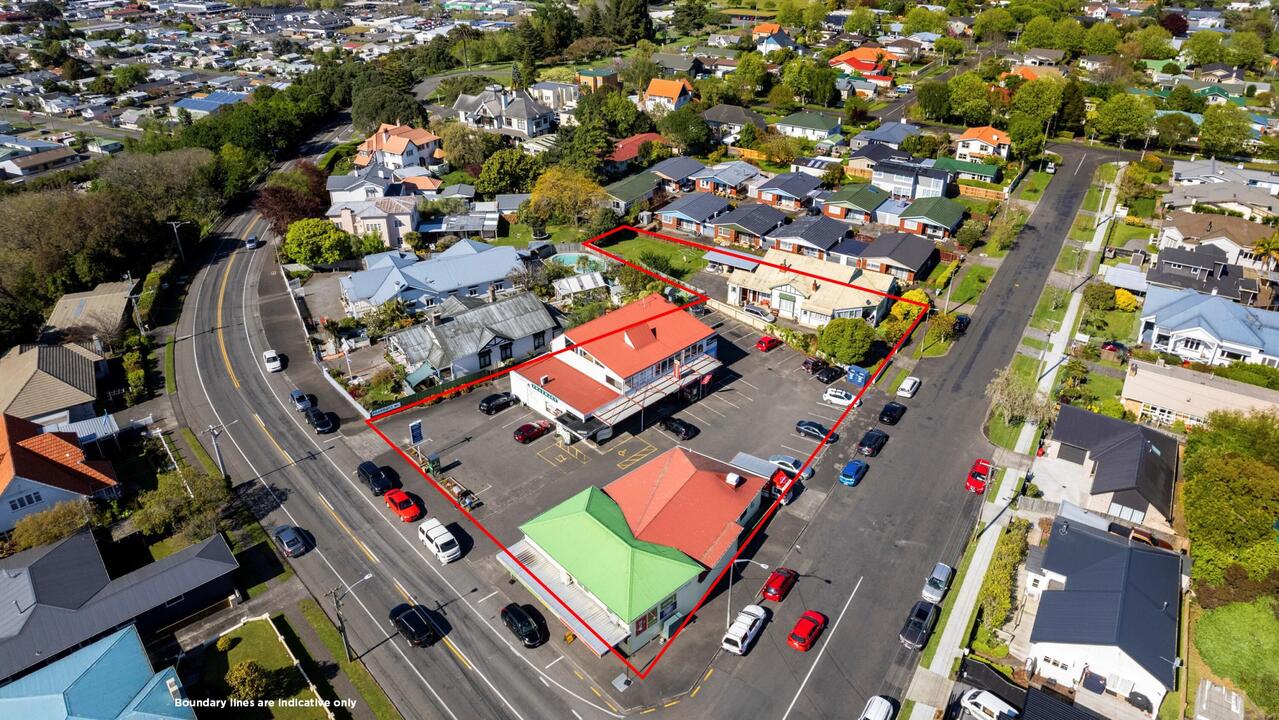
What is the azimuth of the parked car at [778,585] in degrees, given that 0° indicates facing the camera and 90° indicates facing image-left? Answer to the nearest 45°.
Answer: approximately 225°

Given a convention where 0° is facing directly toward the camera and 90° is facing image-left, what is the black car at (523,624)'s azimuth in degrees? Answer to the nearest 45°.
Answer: approximately 315°

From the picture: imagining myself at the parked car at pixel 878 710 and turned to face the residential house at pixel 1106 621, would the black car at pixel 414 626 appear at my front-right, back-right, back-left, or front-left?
back-left

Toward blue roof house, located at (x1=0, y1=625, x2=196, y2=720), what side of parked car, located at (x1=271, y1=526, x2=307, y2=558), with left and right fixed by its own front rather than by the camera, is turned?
left

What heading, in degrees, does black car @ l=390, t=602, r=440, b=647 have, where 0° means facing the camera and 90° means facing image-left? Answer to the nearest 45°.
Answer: approximately 135°

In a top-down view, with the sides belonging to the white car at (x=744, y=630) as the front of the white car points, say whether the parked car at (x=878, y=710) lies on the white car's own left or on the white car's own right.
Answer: on the white car's own right

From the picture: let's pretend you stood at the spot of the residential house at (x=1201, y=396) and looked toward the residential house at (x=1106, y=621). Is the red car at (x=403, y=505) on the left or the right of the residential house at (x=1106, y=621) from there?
right

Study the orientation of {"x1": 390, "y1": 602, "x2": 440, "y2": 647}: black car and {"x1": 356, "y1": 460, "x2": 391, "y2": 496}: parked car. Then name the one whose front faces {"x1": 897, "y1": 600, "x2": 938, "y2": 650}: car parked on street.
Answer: the parked car
